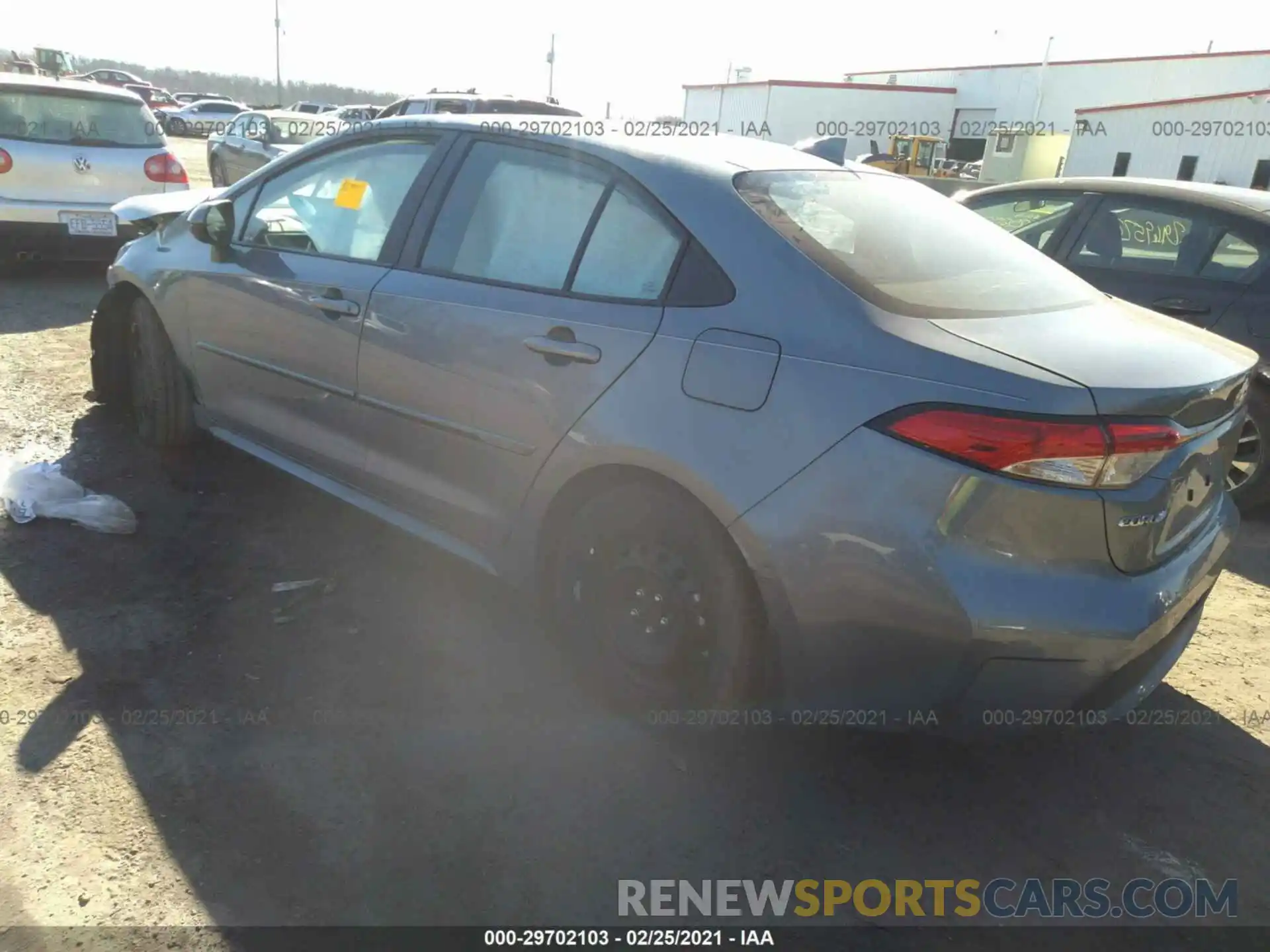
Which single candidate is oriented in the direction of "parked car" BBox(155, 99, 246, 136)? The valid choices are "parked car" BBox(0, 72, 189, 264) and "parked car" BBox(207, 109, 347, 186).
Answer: "parked car" BBox(0, 72, 189, 264)

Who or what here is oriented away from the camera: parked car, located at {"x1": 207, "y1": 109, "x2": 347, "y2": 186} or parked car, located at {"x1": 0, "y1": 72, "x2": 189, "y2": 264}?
parked car, located at {"x1": 0, "y1": 72, "x2": 189, "y2": 264}

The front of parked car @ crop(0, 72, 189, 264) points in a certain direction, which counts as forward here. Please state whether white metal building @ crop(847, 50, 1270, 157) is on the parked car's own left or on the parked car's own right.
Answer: on the parked car's own right

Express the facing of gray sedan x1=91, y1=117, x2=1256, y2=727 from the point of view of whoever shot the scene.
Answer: facing away from the viewer and to the left of the viewer

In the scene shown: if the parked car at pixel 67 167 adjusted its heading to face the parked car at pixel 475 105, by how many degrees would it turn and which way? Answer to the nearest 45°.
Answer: approximately 45° to its right

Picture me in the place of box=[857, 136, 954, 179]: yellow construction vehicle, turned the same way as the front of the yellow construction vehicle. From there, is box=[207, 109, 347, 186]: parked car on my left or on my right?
on my left

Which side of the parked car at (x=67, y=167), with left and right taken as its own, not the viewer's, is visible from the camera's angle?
back

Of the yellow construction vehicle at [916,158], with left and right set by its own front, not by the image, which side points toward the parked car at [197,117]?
front

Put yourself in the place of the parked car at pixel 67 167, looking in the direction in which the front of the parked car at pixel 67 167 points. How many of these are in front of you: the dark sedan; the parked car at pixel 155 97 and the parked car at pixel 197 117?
2

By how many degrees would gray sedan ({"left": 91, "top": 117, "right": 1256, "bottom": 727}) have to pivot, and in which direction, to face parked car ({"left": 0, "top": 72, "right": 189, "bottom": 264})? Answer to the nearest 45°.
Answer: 0° — it already faces it

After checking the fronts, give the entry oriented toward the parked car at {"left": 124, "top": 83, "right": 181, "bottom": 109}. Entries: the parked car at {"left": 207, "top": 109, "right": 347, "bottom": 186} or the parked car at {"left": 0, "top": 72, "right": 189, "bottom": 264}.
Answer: the parked car at {"left": 0, "top": 72, "right": 189, "bottom": 264}
